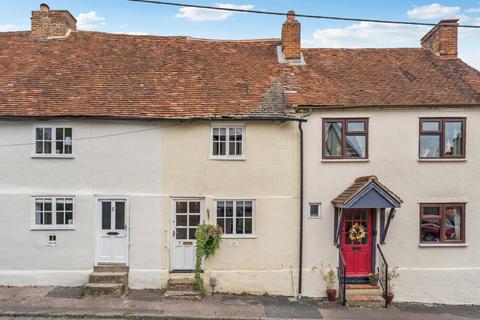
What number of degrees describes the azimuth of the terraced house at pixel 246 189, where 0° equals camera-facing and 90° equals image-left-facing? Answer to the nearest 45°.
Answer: approximately 0°
